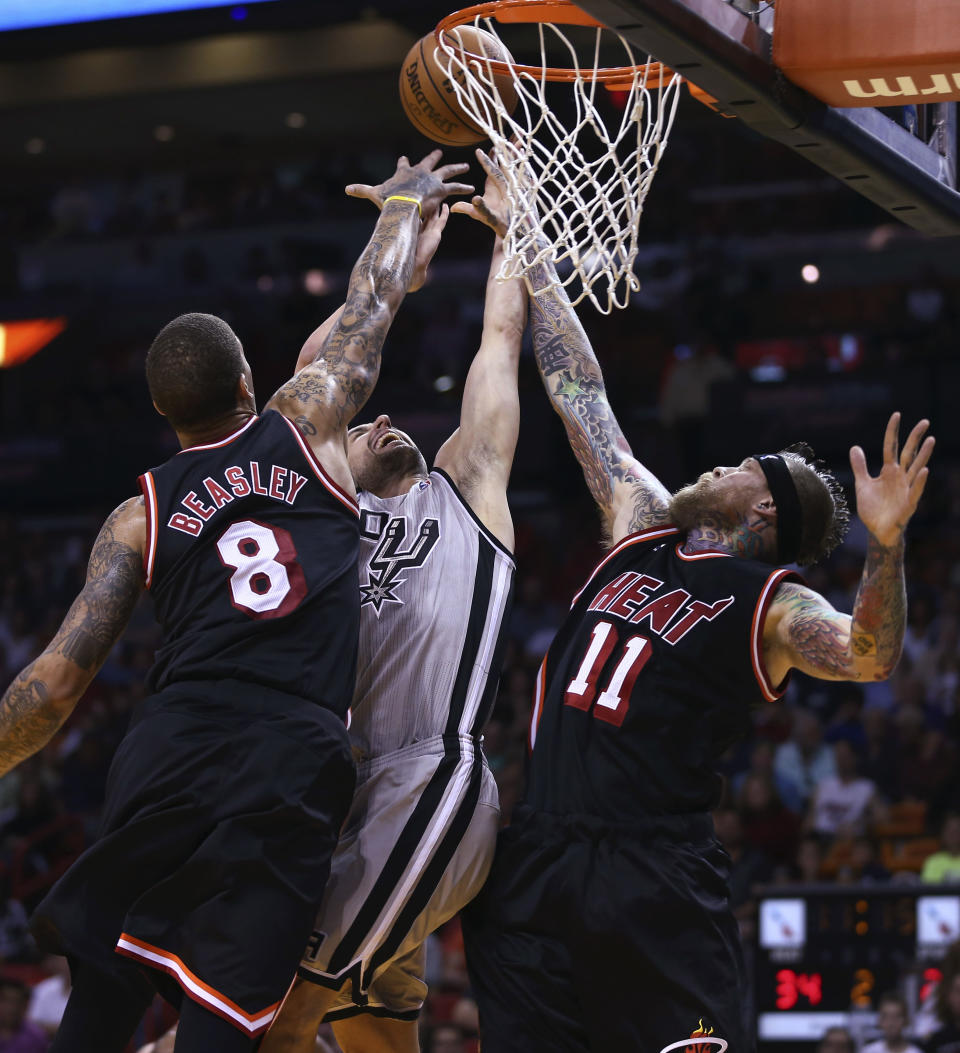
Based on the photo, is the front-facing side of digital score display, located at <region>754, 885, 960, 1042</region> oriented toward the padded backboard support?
yes

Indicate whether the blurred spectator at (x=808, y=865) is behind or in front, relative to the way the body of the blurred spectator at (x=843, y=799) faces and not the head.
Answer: in front

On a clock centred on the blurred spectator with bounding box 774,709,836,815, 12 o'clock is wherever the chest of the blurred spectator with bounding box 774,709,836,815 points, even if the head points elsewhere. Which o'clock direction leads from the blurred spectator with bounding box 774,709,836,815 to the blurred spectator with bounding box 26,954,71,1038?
the blurred spectator with bounding box 26,954,71,1038 is roughly at 2 o'clock from the blurred spectator with bounding box 774,709,836,815.

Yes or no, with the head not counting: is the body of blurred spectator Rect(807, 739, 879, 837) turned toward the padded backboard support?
yes

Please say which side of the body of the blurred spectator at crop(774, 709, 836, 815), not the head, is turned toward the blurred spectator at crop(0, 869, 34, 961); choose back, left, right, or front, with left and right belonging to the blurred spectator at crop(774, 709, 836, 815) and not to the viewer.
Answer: right
